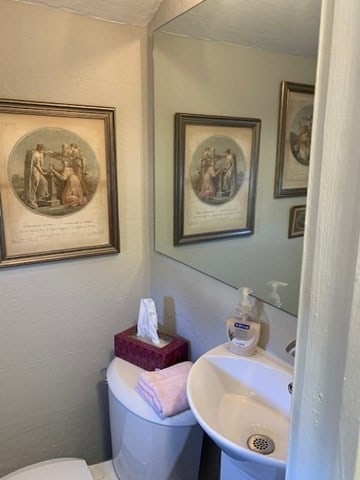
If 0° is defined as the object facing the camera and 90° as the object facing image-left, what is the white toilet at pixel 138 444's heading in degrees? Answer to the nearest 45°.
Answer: approximately 45°

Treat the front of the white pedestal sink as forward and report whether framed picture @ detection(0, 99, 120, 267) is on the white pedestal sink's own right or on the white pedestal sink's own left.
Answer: on the white pedestal sink's own right

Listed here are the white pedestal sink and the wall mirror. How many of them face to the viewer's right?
0

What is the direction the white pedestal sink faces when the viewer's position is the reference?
facing the viewer and to the left of the viewer

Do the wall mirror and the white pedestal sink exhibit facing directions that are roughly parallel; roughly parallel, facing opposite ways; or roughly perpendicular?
roughly parallel

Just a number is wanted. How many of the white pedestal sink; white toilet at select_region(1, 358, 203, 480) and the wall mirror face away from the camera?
0

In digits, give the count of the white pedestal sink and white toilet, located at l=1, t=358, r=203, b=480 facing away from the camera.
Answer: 0

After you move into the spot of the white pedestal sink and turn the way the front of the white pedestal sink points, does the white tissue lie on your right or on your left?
on your right
